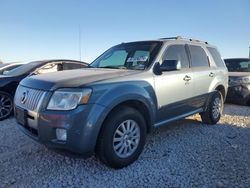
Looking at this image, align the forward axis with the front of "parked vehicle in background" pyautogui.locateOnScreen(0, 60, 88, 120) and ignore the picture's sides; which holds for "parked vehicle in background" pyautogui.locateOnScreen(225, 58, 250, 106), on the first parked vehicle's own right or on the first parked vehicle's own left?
on the first parked vehicle's own left

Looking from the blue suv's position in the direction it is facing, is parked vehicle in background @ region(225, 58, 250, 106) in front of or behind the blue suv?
behind

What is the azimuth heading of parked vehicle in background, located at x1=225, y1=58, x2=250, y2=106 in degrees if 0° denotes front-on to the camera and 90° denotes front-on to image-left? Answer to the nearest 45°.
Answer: approximately 0°

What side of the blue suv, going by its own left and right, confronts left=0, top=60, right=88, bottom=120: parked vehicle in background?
right

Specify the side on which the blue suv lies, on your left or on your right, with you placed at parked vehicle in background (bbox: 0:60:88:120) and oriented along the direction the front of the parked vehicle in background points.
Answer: on your left

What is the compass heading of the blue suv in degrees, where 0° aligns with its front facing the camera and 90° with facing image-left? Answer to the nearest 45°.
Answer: approximately 45°

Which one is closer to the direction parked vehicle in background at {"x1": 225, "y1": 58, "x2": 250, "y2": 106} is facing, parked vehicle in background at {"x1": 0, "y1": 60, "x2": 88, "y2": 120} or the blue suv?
the blue suv

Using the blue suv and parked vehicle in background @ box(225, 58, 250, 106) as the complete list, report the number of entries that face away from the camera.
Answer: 0
